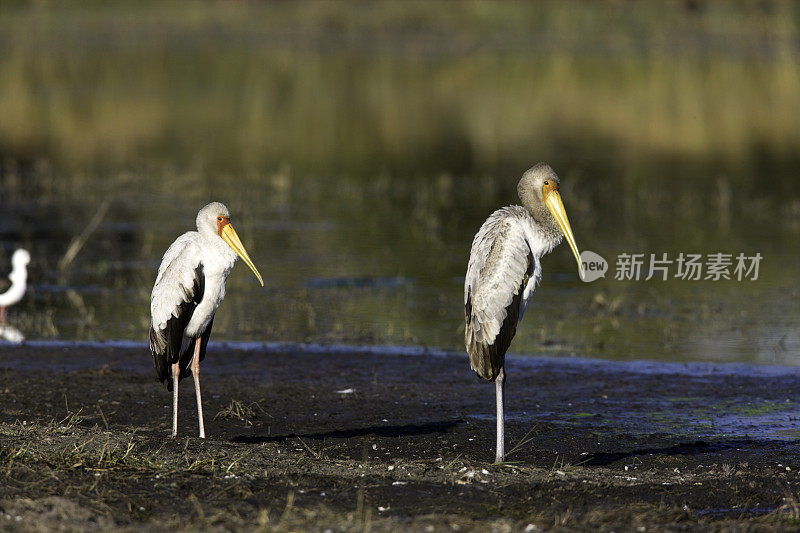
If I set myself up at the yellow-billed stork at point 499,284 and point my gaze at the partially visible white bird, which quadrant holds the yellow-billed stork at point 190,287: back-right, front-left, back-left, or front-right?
front-left

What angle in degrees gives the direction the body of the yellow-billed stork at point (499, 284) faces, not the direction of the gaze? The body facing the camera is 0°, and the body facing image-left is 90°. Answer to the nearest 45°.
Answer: approximately 270°

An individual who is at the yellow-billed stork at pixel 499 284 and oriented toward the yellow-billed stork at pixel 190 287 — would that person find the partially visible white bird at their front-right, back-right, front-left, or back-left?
front-right

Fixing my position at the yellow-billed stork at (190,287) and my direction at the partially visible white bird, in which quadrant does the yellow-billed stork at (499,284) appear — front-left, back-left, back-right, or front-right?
back-right

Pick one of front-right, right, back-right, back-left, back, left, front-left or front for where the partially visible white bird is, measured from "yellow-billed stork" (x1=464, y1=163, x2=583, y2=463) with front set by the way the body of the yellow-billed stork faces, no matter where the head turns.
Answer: back-left

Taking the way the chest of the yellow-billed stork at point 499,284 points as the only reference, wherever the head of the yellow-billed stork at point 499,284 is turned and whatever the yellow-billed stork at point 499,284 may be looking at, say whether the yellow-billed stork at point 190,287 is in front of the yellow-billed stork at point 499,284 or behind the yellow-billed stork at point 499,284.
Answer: behind
